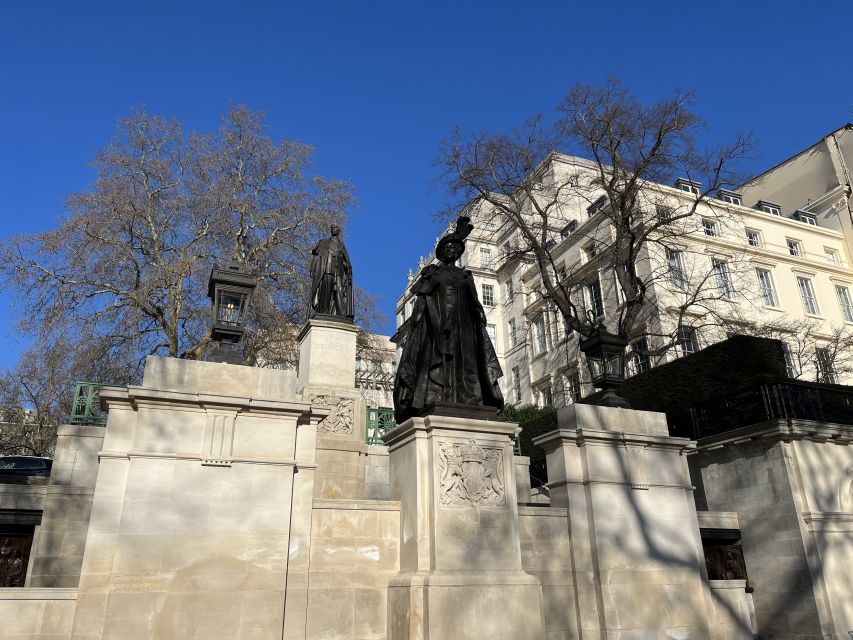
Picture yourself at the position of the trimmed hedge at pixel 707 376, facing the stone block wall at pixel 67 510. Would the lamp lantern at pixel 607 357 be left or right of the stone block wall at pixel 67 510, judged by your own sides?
left

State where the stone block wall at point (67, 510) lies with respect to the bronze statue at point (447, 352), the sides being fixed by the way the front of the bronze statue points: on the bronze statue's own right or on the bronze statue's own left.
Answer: on the bronze statue's own right

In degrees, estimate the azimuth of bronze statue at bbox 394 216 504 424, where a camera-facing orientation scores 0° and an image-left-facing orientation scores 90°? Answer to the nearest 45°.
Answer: approximately 0°

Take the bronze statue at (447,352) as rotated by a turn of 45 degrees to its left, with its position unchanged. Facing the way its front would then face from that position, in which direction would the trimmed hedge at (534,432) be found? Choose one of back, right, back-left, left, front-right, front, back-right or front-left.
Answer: back-left

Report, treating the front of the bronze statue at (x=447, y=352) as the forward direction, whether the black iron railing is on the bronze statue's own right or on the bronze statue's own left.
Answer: on the bronze statue's own left

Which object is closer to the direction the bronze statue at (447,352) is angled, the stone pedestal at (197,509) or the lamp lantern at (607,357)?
the stone pedestal

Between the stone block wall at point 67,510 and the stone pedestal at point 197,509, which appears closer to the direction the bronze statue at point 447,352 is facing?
the stone pedestal

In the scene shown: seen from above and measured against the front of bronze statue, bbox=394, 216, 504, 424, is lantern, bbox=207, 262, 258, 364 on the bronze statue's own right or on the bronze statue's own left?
on the bronze statue's own right

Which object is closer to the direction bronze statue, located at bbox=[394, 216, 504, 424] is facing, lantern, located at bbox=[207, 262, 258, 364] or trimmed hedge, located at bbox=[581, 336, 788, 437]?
the lantern

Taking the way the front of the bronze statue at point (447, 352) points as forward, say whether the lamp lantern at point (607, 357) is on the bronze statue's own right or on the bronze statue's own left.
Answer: on the bronze statue's own left
